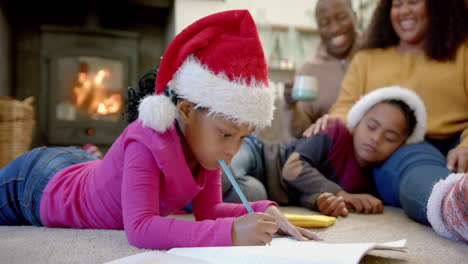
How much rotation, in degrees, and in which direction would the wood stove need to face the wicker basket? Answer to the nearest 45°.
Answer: approximately 45° to its right

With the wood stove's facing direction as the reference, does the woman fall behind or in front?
in front

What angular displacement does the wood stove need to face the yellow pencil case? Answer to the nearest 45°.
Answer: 0° — it already faces it

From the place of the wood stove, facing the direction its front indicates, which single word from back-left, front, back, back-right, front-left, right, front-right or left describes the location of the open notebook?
front

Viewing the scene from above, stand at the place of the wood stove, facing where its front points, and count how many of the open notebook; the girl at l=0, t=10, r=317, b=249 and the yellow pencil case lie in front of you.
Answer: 3

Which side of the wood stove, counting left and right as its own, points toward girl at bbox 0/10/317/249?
front

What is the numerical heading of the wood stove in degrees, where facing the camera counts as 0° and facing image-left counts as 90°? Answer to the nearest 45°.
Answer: approximately 0°

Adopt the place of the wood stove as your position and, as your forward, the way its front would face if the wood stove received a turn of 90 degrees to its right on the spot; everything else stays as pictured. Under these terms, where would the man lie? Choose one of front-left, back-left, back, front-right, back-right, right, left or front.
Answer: back-left
